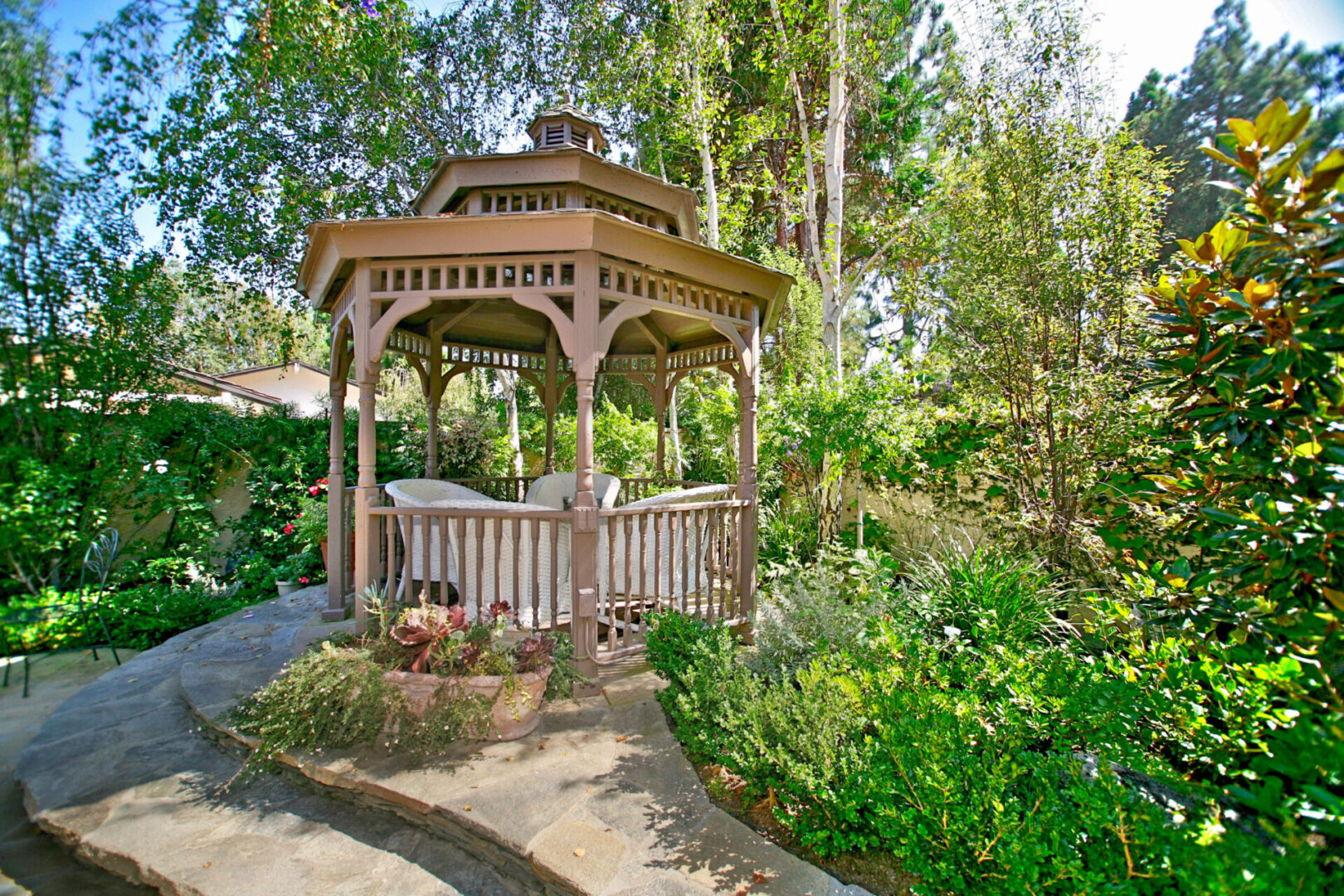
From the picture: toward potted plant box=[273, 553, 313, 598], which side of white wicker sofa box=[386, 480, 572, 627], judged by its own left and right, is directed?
left

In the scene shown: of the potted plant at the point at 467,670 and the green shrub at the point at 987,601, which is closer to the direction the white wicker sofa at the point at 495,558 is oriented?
the green shrub

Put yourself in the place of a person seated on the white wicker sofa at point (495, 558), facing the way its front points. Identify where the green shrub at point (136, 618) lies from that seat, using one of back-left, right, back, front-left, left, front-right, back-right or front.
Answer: left

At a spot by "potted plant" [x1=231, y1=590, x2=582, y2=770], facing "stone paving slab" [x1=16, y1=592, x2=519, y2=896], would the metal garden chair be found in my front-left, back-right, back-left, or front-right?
front-right

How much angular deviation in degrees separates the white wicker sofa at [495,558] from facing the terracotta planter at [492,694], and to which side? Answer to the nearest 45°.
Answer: approximately 135° to its right

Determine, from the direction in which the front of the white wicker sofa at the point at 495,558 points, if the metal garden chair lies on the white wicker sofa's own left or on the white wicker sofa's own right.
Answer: on the white wicker sofa's own left

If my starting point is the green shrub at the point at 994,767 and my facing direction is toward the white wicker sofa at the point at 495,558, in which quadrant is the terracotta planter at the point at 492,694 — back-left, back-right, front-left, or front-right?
front-left

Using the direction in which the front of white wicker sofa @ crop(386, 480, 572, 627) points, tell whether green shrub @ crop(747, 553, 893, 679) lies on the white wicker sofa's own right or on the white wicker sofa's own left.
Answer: on the white wicker sofa's own right

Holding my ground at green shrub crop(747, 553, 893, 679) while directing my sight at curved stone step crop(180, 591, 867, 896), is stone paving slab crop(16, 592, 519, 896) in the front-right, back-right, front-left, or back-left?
front-right

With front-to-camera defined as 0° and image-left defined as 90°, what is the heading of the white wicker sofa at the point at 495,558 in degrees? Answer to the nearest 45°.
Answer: approximately 225°

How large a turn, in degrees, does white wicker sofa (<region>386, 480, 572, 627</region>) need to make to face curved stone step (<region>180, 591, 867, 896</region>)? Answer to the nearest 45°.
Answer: approximately 135° to its right
